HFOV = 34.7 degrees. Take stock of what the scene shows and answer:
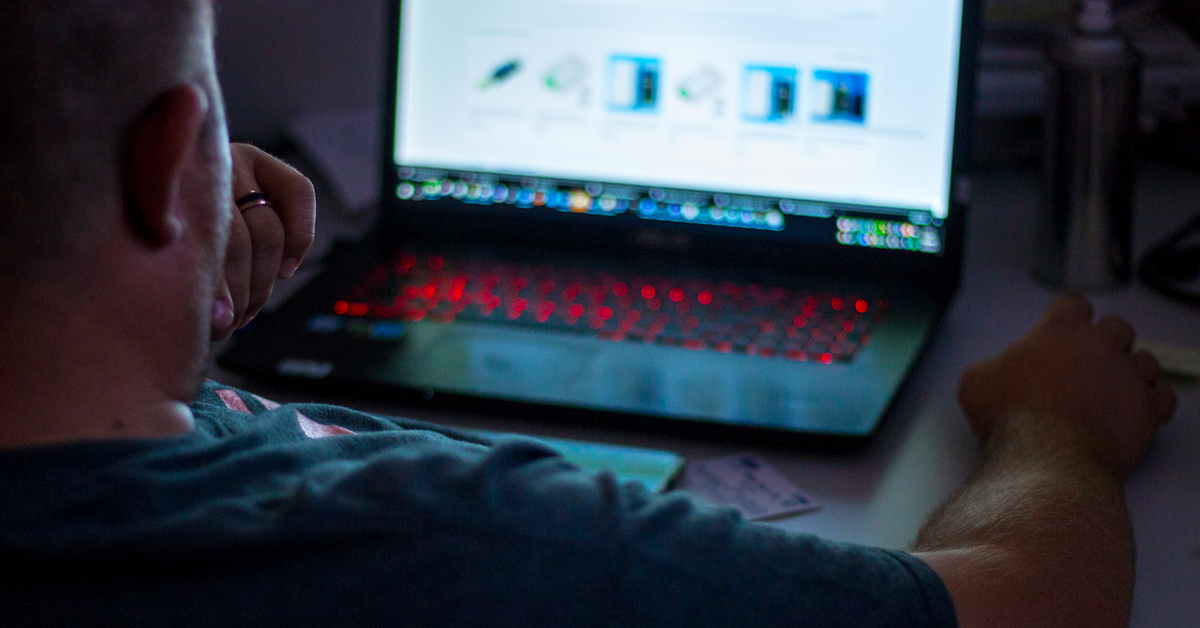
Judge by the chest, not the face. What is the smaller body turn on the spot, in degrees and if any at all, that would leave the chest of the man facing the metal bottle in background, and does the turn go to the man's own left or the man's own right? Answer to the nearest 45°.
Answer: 0° — they already face it

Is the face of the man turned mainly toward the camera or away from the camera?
away from the camera

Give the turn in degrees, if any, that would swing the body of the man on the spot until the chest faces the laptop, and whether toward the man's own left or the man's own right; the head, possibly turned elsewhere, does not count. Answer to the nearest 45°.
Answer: approximately 45° to the man's own left

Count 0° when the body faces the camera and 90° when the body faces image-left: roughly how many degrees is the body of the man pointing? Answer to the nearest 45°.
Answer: approximately 225°
